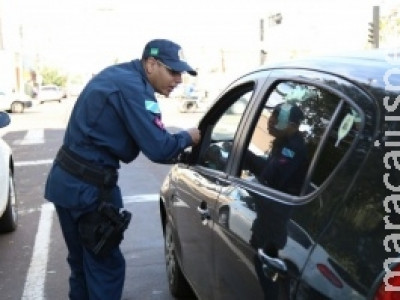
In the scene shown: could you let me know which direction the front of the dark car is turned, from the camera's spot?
facing away from the viewer and to the left of the viewer

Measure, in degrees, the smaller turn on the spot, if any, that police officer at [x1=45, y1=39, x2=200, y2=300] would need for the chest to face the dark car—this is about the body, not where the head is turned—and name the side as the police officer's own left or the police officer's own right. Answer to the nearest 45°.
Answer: approximately 45° to the police officer's own right

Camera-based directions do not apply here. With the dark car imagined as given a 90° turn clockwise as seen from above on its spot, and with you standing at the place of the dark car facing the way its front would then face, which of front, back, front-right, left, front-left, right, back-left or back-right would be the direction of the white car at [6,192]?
left

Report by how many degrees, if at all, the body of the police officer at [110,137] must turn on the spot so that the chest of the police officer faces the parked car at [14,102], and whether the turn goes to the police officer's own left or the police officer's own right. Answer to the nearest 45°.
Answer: approximately 90° to the police officer's own left

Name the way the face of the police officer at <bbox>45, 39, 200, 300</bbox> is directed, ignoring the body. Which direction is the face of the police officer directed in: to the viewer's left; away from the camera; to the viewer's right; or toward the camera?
to the viewer's right

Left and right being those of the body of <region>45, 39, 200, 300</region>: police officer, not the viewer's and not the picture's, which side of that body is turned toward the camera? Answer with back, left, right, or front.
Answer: right

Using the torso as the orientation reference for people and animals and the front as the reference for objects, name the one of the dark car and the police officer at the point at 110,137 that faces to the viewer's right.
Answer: the police officer
